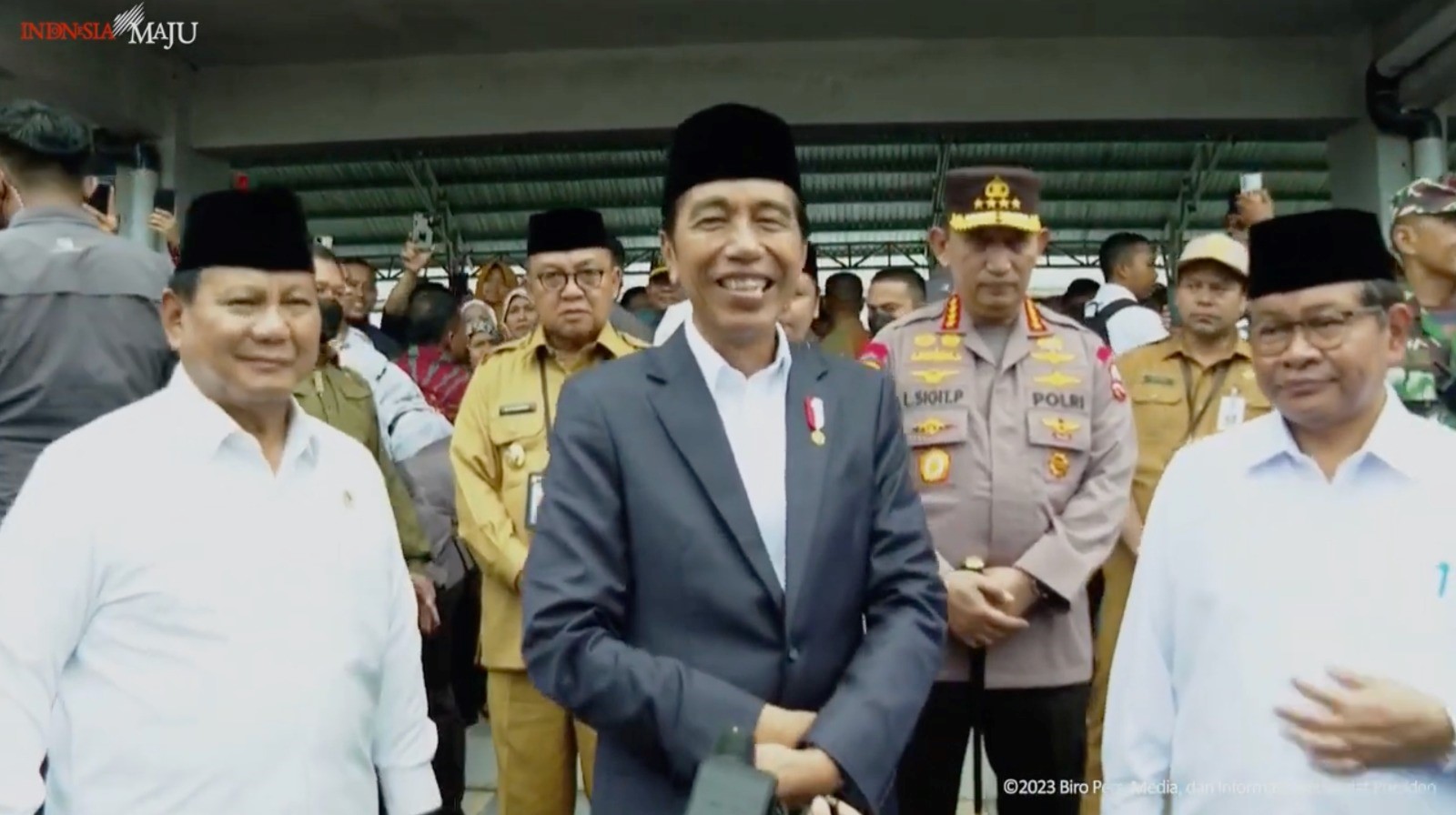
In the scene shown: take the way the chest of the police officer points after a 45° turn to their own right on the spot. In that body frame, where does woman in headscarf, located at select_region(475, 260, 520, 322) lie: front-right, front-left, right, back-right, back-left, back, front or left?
right

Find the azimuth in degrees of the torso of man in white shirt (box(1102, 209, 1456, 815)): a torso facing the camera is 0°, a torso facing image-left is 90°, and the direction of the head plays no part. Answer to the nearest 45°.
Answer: approximately 0°

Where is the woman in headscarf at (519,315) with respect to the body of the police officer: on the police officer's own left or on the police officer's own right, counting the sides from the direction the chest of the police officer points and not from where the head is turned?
on the police officer's own right

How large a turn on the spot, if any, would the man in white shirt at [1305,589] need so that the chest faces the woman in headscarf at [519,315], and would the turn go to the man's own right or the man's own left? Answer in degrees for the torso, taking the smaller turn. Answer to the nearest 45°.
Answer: approximately 135° to the man's own right

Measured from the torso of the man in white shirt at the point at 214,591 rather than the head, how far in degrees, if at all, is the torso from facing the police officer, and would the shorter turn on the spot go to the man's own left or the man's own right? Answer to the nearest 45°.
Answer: approximately 45° to the man's own left

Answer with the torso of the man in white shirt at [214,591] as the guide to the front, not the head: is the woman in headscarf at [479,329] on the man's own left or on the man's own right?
on the man's own left

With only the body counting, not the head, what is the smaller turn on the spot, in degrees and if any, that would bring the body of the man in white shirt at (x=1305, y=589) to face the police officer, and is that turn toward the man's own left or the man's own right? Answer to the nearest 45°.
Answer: approximately 135° to the man's own right

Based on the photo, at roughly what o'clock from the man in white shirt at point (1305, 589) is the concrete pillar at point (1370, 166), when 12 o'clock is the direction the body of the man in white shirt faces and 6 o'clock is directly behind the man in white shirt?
The concrete pillar is roughly at 6 o'clock from the man in white shirt.

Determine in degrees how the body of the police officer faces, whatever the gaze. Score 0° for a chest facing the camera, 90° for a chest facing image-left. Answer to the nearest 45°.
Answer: approximately 0°

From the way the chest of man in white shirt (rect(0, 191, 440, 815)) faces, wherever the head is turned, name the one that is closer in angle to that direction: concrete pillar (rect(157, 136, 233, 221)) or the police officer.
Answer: the police officer

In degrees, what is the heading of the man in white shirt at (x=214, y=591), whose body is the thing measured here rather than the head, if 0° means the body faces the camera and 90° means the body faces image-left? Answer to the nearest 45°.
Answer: approximately 315°

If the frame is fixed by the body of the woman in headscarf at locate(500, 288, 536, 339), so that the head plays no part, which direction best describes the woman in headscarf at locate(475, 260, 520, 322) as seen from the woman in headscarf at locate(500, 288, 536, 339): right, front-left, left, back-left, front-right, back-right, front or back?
back
